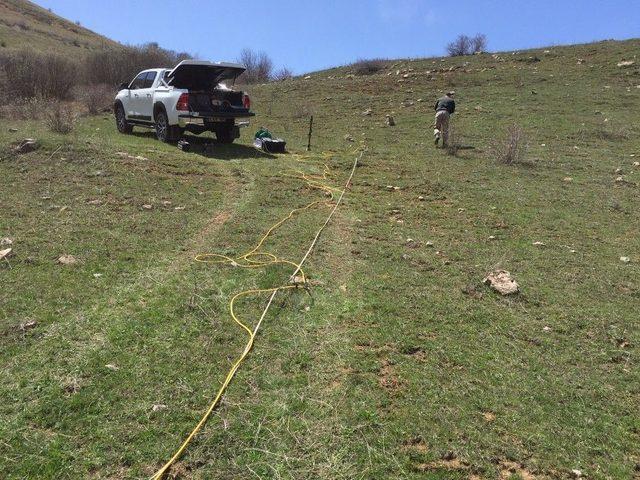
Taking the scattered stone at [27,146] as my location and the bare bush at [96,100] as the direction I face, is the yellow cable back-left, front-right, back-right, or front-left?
back-right

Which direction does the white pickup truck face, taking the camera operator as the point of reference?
facing away from the viewer and to the left of the viewer

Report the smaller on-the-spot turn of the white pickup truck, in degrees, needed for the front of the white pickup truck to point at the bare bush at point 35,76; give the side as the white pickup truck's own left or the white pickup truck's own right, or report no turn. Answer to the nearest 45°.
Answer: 0° — it already faces it

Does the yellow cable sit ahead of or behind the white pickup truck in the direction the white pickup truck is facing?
behind

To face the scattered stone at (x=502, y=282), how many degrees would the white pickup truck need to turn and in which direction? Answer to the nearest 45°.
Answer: approximately 135° to its left

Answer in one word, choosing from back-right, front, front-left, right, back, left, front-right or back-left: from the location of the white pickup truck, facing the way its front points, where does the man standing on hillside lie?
back-right

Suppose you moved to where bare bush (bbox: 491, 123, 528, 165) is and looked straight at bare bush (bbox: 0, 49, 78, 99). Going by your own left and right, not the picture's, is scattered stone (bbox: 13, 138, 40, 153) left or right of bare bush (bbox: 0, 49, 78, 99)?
left

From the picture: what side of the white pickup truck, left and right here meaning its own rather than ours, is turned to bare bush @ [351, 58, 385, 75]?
right

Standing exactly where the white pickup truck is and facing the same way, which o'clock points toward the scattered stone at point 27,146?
The scattered stone is roughly at 9 o'clock from the white pickup truck.
